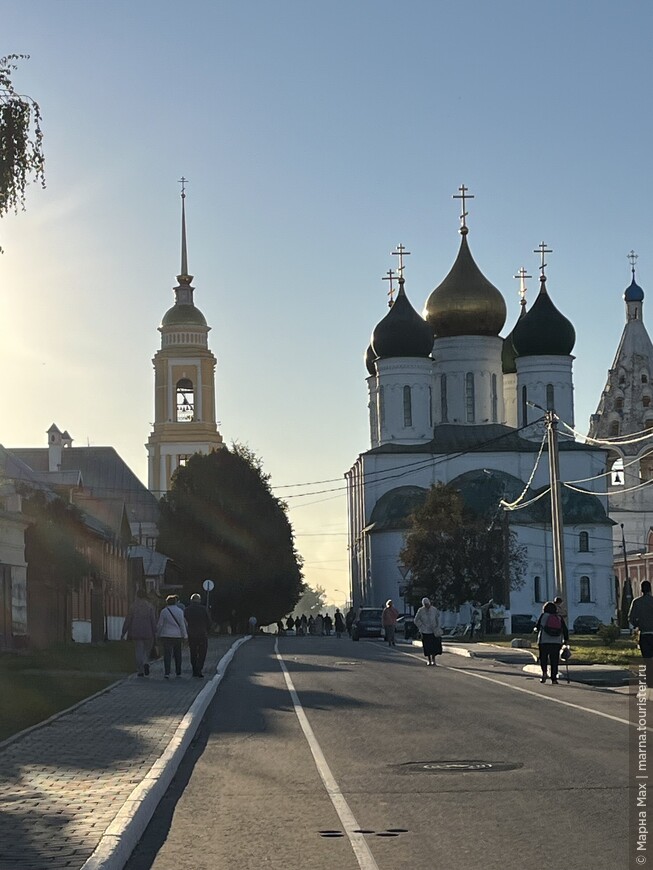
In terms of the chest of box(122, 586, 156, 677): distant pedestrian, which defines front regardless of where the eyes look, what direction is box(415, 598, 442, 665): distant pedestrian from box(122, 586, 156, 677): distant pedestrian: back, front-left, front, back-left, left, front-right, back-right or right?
front-right

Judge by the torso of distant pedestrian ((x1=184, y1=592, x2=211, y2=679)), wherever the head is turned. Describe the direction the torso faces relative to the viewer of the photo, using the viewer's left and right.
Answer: facing away from the viewer

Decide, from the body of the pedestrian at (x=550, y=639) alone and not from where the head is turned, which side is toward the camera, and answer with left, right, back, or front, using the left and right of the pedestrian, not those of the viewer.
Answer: back

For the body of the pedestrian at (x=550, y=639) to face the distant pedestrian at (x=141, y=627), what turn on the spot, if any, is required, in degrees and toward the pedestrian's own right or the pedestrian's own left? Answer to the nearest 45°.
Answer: approximately 90° to the pedestrian's own left

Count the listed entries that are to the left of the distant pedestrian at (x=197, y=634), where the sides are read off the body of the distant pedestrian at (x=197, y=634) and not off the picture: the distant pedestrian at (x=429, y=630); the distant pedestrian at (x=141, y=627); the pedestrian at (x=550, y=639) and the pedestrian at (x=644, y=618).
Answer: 1

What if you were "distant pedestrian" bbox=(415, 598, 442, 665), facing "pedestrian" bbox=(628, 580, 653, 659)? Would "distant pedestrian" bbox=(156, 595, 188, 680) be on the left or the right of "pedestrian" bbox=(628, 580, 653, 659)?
right

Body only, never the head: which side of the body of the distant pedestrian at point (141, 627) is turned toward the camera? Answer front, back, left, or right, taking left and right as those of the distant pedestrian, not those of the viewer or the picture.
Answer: back

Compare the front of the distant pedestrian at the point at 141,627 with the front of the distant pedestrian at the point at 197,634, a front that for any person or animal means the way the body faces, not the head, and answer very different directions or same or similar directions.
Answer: same or similar directions

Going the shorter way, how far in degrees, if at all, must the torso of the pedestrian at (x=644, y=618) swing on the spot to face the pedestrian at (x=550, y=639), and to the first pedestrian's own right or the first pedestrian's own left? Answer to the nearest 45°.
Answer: approximately 45° to the first pedestrian's own left

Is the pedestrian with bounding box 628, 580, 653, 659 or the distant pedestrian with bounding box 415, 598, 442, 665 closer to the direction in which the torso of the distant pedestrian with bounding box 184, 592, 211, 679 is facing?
the distant pedestrian

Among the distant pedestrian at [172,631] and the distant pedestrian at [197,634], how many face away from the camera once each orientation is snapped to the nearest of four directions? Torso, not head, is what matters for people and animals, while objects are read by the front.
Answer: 2

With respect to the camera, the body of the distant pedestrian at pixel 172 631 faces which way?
away from the camera

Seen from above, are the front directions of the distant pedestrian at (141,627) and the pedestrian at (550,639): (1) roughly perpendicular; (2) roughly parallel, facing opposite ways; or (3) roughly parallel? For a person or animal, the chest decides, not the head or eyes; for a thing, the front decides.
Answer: roughly parallel

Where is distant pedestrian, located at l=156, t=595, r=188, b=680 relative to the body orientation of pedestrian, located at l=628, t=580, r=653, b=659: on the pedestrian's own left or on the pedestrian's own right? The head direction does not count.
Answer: on the pedestrian's own left
